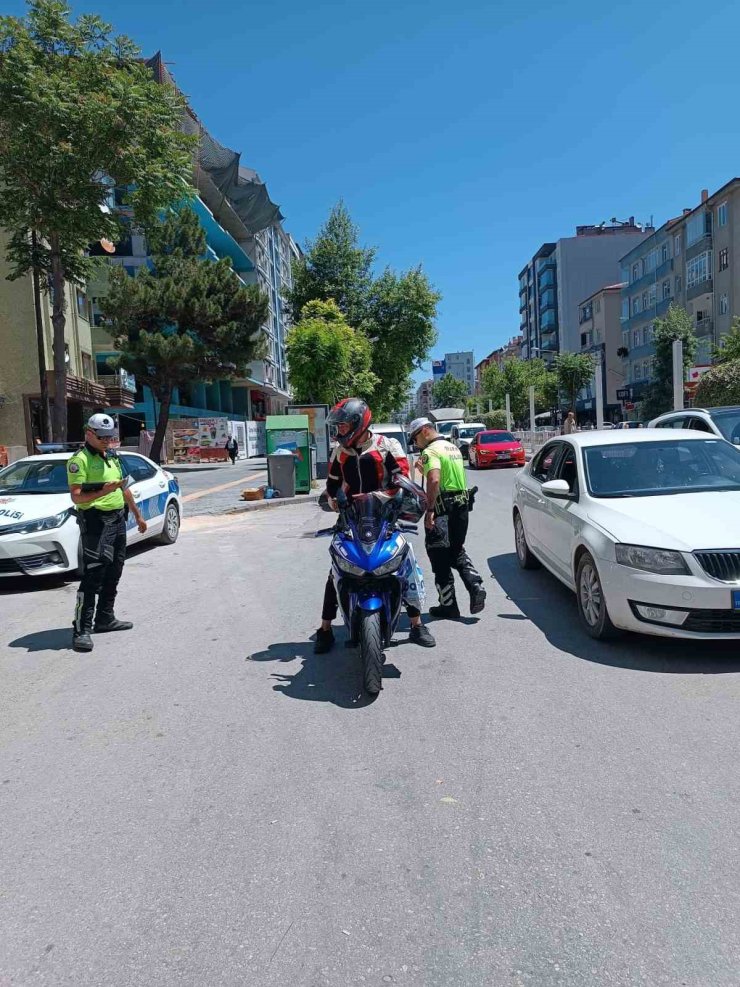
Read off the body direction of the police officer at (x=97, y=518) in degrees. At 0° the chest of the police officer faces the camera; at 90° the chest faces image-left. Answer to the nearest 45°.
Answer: approximately 315°

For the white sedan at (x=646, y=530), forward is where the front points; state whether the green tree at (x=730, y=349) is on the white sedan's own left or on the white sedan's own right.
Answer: on the white sedan's own left

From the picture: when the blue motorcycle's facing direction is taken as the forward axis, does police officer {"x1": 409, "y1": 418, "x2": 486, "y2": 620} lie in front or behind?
behind

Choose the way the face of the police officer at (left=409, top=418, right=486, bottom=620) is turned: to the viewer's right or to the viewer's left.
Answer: to the viewer's left

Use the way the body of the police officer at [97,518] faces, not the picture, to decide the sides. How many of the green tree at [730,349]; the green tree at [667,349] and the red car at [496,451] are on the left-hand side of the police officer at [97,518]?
3

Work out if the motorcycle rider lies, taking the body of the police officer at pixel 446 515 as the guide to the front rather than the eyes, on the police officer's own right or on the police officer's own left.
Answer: on the police officer's own left

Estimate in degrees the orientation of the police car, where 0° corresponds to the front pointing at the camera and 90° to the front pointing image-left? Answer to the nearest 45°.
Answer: approximately 45°

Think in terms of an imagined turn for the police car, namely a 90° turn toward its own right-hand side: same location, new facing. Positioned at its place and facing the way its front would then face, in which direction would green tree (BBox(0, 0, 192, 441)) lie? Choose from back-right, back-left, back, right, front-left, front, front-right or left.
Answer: front-right

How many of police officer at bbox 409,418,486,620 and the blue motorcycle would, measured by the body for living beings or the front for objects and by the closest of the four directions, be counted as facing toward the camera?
1

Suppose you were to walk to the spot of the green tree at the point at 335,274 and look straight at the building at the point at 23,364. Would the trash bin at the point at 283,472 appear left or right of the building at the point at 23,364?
left

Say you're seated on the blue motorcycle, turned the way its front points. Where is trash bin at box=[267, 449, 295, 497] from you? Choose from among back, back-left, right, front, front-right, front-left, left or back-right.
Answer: back

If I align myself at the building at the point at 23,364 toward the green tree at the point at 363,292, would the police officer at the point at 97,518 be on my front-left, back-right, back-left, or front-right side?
back-right

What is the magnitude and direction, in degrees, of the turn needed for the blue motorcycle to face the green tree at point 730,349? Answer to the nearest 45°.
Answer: approximately 135° to its left
